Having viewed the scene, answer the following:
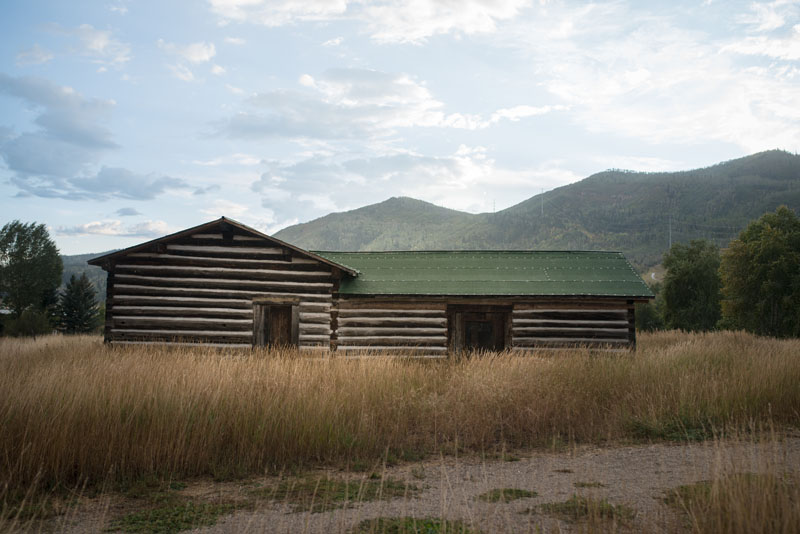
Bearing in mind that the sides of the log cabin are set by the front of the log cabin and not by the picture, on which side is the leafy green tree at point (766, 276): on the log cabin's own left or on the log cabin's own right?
on the log cabin's own left

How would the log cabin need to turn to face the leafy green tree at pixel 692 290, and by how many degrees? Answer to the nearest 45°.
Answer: approximately 135° to its left

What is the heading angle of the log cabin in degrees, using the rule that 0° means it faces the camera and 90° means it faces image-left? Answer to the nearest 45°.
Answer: approximately 0°

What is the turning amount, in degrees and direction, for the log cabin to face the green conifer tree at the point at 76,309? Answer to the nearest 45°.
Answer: approximately 135° to its right
